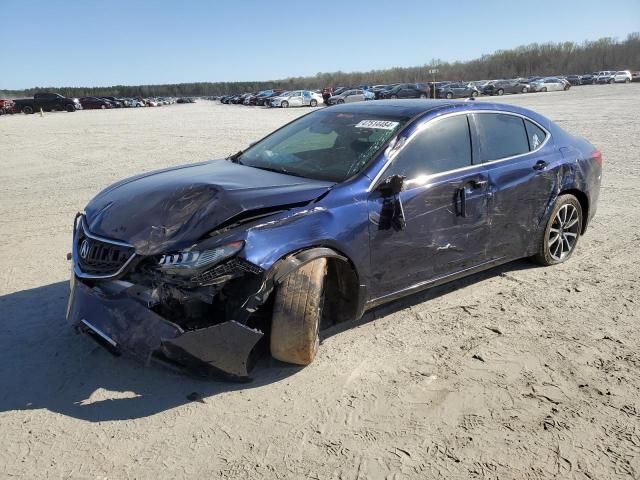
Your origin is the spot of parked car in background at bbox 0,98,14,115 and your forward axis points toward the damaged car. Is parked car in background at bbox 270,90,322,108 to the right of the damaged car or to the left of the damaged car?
left

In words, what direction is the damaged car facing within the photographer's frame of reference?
facing the viewer and to the left of the viewer

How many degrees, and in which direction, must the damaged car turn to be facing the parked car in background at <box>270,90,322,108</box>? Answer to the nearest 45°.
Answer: approximately 135° to its right

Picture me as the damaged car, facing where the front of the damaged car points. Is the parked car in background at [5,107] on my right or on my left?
on my right
